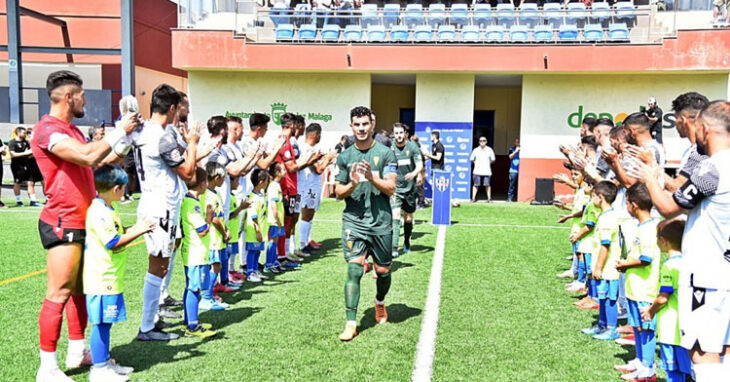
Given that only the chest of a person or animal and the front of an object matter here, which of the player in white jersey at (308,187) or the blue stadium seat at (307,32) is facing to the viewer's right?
the player in white jersey

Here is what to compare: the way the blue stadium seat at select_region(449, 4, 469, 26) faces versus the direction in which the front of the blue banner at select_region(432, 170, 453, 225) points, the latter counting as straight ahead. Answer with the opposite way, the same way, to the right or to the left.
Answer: the same way

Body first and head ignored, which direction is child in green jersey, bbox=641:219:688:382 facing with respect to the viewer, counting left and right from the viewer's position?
facing to the left of the viewer

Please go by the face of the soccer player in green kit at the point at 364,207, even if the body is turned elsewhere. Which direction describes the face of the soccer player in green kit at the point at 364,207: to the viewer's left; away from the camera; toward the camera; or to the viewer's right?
toward the camera

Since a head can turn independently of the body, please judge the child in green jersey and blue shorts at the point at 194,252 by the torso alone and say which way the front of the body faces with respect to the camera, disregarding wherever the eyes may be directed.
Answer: to the viewer's right

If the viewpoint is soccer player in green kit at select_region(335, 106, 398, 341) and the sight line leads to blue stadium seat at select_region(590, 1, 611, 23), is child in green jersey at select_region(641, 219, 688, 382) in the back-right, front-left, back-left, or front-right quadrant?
back-right

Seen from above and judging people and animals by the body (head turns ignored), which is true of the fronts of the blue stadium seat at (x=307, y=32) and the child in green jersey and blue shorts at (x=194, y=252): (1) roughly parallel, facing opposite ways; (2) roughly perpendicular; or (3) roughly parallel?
roughly perpendicular

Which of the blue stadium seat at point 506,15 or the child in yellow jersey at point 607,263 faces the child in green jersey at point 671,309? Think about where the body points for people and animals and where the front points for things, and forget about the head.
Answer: the blue stadium seat

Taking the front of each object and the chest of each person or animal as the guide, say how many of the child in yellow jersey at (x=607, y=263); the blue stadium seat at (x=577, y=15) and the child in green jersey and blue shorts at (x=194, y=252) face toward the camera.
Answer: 1

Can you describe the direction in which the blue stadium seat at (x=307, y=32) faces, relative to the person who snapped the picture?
facing the viewer

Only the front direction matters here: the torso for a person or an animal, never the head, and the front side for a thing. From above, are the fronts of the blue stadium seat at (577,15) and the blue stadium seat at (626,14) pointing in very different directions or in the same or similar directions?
same or similar directions

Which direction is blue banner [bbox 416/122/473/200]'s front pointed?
toward the camera

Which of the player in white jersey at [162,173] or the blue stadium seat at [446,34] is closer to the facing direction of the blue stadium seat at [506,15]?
the player in white jersey

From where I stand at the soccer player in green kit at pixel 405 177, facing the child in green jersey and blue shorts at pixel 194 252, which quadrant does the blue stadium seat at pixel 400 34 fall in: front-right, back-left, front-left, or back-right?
back-right

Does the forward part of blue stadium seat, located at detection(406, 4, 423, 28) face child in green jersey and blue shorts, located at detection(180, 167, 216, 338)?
yes

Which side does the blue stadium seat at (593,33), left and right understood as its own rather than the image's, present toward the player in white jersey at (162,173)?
front

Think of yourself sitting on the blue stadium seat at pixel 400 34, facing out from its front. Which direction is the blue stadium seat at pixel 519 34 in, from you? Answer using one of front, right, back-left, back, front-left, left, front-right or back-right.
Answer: left

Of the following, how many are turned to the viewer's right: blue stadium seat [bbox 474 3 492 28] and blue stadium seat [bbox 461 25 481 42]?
0

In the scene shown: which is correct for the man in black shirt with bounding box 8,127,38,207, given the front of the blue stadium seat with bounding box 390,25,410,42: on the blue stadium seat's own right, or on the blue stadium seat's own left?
on the blue stadium seat's own right

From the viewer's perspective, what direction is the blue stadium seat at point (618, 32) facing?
toward the camera
